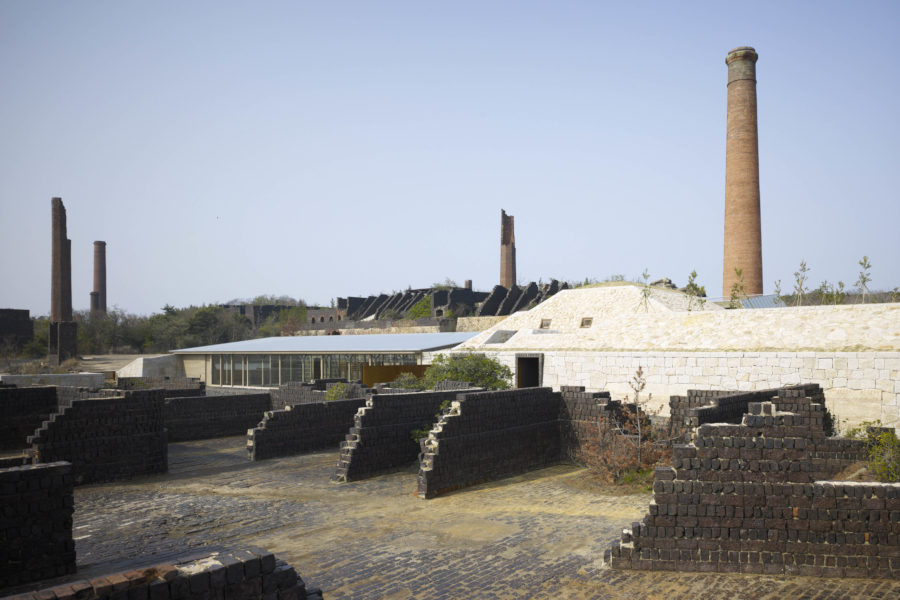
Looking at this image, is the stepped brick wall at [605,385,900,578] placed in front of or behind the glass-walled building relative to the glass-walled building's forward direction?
in front

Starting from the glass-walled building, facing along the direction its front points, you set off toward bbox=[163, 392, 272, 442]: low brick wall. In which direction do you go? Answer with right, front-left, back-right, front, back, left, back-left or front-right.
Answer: front

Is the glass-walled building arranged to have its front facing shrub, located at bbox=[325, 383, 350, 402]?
yes

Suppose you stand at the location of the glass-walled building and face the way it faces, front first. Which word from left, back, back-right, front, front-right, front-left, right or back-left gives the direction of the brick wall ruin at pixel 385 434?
front

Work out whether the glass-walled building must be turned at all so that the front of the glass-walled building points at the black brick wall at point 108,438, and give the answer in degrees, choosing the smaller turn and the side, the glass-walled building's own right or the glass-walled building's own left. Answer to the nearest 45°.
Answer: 0° — it already faces it

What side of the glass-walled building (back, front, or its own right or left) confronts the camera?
front

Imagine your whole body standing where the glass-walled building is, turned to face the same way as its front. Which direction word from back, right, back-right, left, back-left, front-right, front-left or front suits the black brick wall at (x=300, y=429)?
front

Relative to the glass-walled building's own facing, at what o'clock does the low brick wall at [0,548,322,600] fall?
The low brick wall is roughly at 12 o'clock from the glass-walled building.

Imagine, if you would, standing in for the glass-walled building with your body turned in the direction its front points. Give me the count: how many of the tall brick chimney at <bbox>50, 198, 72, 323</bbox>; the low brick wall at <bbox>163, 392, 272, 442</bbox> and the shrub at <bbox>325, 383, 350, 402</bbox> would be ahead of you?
2

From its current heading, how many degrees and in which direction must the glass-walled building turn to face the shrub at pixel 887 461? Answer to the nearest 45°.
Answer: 0° — it already faces it

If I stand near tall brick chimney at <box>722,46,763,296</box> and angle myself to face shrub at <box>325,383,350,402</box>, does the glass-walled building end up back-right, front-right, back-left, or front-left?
front-right

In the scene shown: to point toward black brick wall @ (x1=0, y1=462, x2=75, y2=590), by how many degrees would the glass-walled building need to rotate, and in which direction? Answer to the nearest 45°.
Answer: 0° — it already faces it

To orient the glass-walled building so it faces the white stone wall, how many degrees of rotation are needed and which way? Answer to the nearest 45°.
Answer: approximately 45° to its left
